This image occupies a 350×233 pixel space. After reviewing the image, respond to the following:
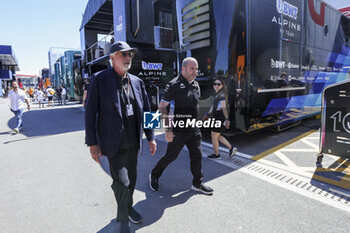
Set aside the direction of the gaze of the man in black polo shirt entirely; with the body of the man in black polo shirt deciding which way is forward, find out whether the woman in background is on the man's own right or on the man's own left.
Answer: on the man's own left

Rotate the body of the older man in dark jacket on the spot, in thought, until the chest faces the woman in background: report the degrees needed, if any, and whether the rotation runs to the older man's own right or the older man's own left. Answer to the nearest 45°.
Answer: approximately 90° to the older man's own left

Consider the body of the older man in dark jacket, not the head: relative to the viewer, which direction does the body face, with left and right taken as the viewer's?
facing the viewer and to the right of the viewer

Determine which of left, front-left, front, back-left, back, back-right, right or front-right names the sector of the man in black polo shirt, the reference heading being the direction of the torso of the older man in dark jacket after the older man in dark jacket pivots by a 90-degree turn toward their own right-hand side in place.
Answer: back
